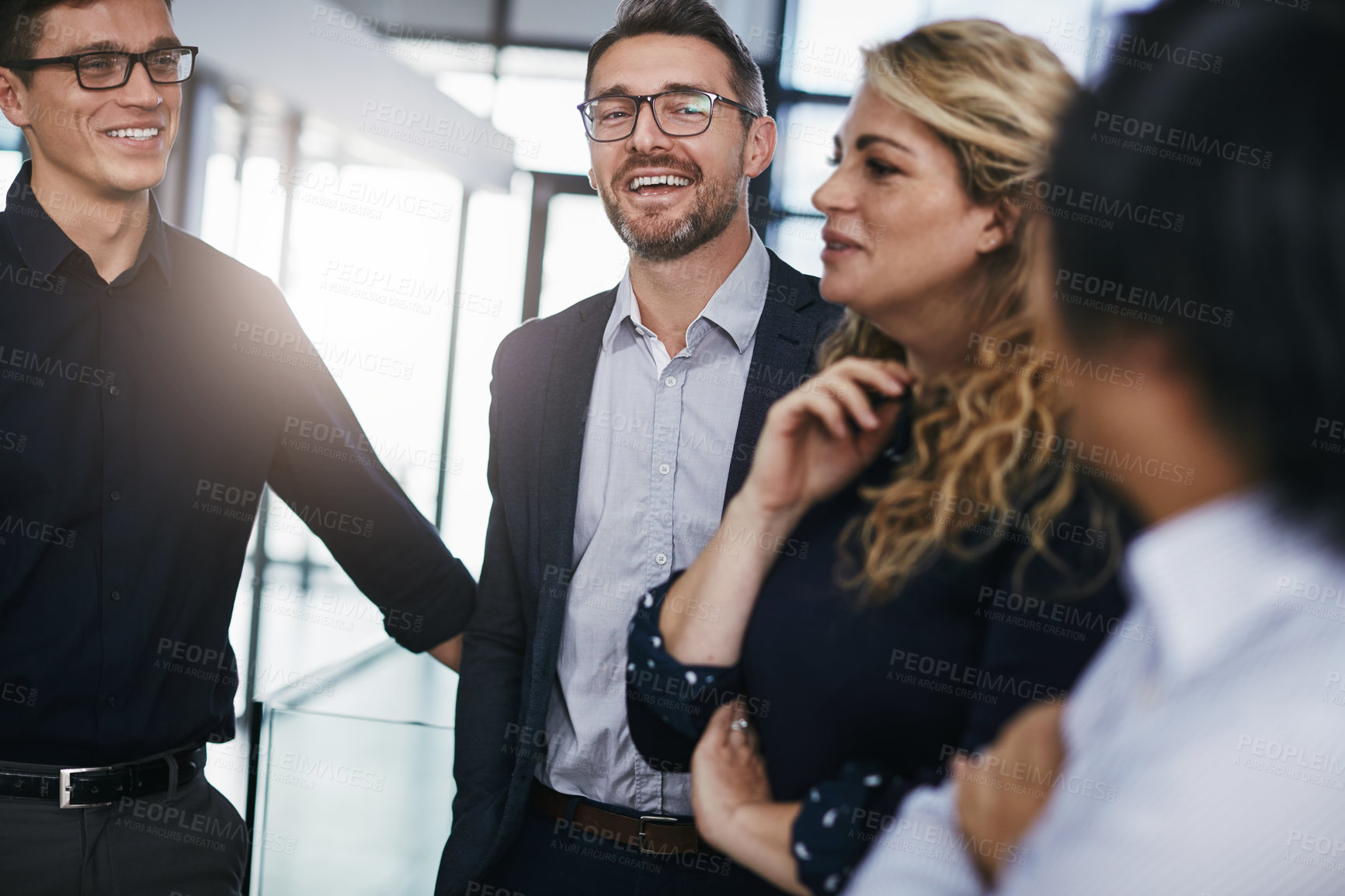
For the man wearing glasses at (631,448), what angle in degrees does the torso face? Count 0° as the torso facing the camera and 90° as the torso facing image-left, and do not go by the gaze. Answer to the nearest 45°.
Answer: approximately 0°

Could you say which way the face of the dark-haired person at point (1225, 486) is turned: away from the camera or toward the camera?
away from the camera

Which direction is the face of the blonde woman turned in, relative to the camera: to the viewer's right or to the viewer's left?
to the viewer's left

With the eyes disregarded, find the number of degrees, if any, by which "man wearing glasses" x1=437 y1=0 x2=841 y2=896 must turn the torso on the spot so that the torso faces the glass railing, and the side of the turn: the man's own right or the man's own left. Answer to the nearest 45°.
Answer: approximately 135° to the man's own right
